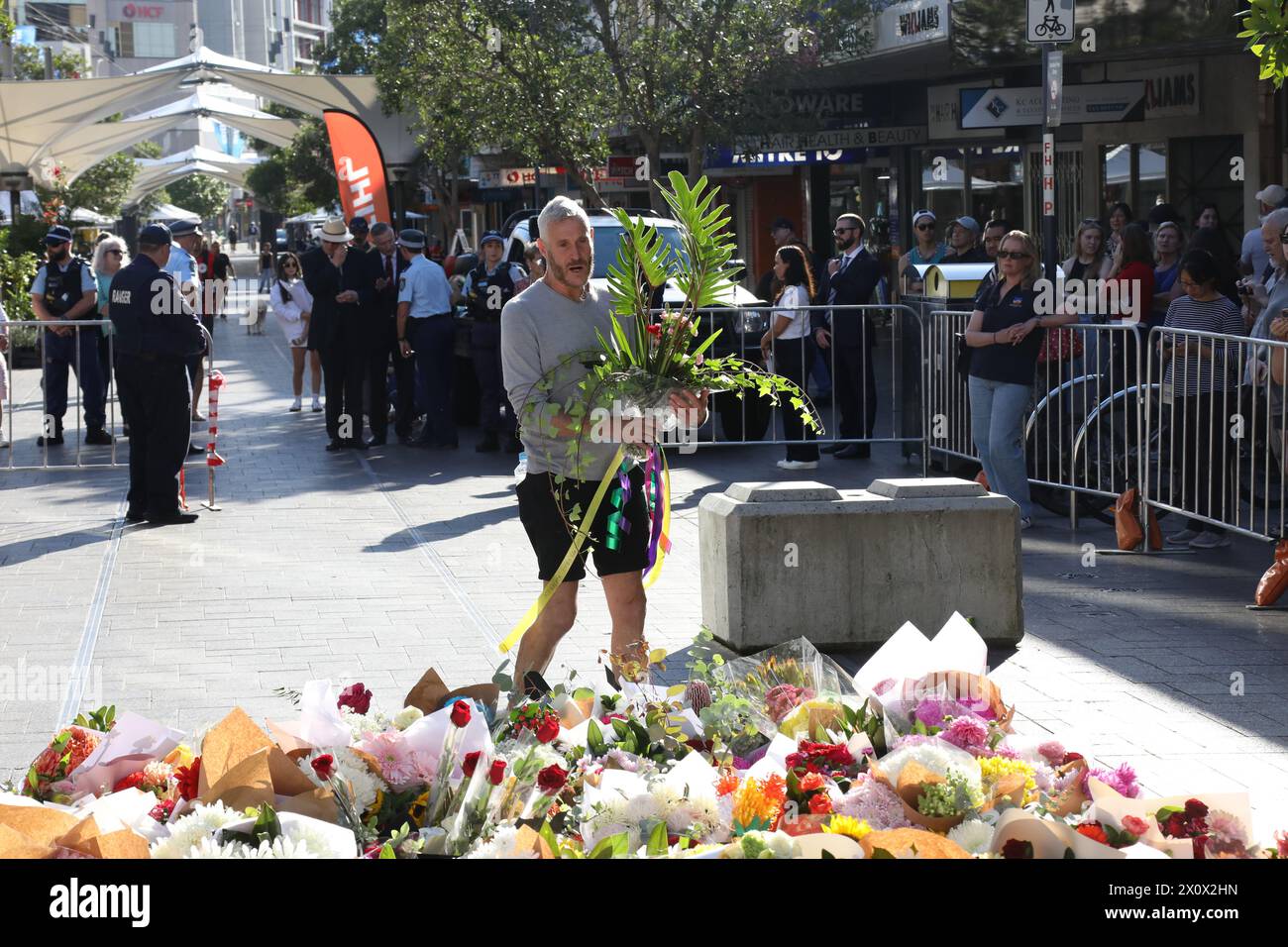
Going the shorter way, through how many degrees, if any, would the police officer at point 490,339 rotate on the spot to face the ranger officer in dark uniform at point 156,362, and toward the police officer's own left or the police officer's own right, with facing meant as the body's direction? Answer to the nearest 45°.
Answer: approximately 45° to the police officer's own right

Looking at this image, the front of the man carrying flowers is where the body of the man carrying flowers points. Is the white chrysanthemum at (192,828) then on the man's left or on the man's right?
on the man's right

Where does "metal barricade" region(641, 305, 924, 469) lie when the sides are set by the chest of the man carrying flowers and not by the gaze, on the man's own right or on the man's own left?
on the man's own left

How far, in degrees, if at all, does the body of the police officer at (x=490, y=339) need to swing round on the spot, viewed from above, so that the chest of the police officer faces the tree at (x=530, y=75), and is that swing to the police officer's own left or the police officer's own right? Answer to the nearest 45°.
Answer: approximately 180°

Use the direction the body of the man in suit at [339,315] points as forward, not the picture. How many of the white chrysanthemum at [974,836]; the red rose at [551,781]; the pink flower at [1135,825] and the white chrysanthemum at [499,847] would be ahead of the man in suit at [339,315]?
4

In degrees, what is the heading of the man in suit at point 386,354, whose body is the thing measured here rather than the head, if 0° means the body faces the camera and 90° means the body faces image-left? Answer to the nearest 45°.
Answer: approximately 0°

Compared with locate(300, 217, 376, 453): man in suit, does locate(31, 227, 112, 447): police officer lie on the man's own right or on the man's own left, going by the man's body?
on the man's own right

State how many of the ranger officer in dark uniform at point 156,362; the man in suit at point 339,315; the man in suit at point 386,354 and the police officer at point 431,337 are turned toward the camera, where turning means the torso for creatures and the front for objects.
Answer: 2
